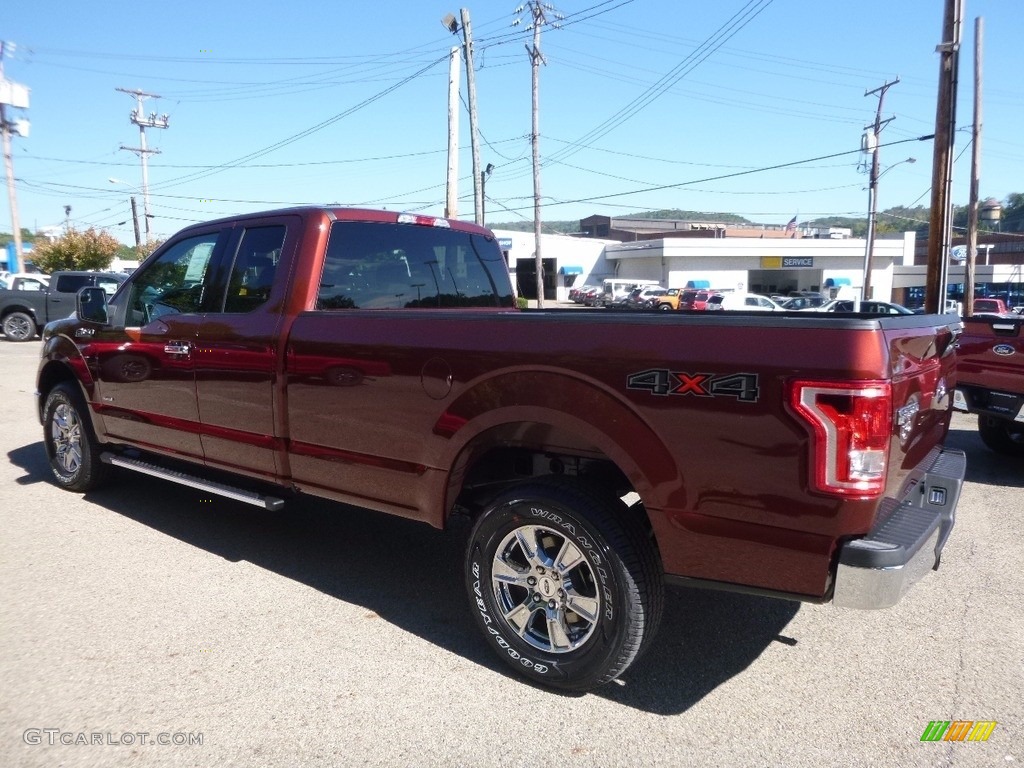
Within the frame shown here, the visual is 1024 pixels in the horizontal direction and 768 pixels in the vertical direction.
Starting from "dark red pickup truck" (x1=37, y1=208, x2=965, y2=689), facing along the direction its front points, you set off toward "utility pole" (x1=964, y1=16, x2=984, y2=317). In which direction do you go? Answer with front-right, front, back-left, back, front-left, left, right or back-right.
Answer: right

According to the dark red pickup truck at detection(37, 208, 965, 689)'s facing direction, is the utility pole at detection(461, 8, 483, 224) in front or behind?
in front

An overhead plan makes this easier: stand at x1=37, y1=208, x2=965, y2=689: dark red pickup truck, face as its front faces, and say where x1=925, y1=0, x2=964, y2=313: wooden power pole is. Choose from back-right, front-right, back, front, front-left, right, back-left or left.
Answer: right

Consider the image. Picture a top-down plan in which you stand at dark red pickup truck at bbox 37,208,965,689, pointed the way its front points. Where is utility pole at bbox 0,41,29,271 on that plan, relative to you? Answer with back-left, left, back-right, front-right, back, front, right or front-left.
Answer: front

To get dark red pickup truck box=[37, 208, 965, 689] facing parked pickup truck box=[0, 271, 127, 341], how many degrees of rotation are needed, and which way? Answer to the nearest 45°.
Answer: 0° — it already faces it

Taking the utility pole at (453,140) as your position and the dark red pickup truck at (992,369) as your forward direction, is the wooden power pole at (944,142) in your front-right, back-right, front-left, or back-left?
front-left

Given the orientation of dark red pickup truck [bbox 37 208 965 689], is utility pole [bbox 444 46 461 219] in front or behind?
in front

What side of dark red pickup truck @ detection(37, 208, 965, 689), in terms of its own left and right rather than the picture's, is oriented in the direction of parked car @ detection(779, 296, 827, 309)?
right

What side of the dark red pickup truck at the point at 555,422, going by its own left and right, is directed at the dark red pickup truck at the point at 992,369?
right

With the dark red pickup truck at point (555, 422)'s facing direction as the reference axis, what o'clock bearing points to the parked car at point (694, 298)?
The parked car is roughly at 2 o'clock from the dark red pickup truck.

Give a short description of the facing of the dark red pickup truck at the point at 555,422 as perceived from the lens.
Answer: facing away from the viewer and to the left of the viewer

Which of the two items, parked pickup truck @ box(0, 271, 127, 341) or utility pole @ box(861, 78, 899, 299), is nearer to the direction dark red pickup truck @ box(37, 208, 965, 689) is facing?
the parked pickup truck
